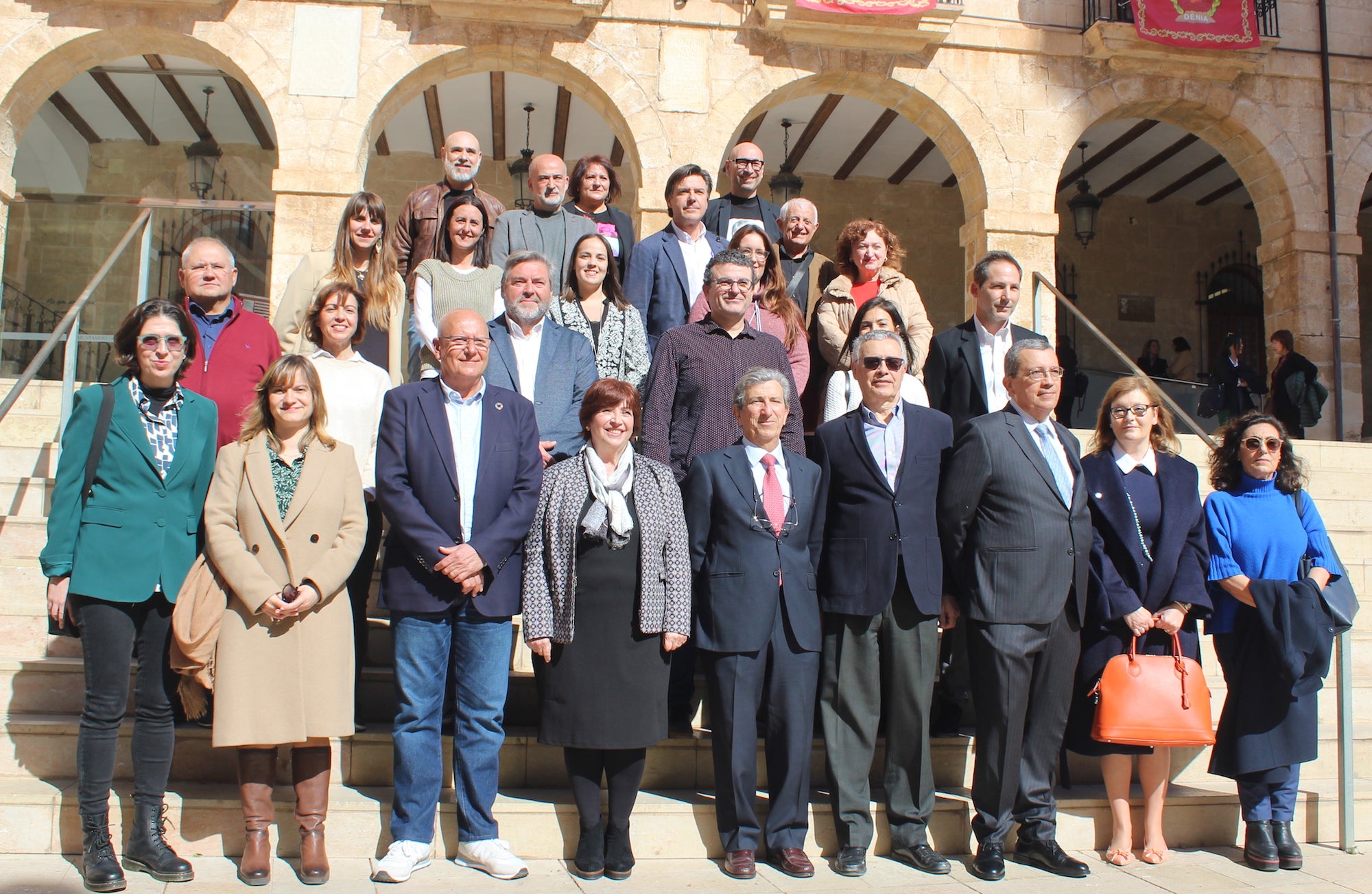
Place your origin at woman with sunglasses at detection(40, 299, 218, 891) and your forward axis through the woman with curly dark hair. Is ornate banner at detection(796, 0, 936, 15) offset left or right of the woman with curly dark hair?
left

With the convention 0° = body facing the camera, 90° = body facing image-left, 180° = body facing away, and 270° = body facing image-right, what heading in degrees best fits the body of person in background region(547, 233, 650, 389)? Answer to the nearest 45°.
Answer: approximately 0°

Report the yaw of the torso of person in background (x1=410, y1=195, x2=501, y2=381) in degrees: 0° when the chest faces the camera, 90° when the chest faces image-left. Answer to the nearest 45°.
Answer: approximately 0°

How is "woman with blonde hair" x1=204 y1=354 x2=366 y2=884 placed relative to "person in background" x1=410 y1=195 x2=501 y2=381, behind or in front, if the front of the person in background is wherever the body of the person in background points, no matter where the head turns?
in front

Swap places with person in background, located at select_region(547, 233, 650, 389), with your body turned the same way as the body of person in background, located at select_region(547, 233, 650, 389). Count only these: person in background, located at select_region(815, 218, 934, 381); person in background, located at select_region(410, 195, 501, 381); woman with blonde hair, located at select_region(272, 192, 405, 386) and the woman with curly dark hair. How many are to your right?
2

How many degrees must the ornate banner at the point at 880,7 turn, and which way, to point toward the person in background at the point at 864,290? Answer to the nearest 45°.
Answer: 0° — it already faces them

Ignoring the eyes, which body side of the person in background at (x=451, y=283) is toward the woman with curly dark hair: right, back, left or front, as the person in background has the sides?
left
